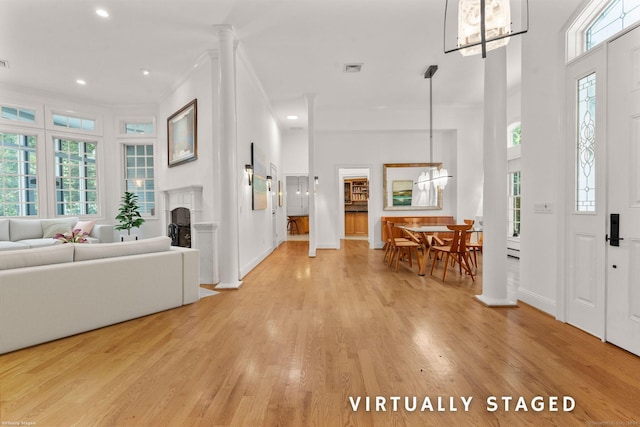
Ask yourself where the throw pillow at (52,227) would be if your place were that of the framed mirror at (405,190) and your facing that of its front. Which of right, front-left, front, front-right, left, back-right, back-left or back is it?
front-right

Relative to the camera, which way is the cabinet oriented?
toward the camera

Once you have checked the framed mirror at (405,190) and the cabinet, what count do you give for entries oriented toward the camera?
2

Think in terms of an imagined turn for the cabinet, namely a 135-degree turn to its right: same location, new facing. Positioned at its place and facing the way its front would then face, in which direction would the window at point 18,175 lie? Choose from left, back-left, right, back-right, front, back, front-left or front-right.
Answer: left

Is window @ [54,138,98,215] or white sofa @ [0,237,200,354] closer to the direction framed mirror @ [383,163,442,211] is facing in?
the white sofa

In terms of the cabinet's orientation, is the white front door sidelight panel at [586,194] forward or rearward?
forward

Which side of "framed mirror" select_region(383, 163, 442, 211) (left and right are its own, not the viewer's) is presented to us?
front
